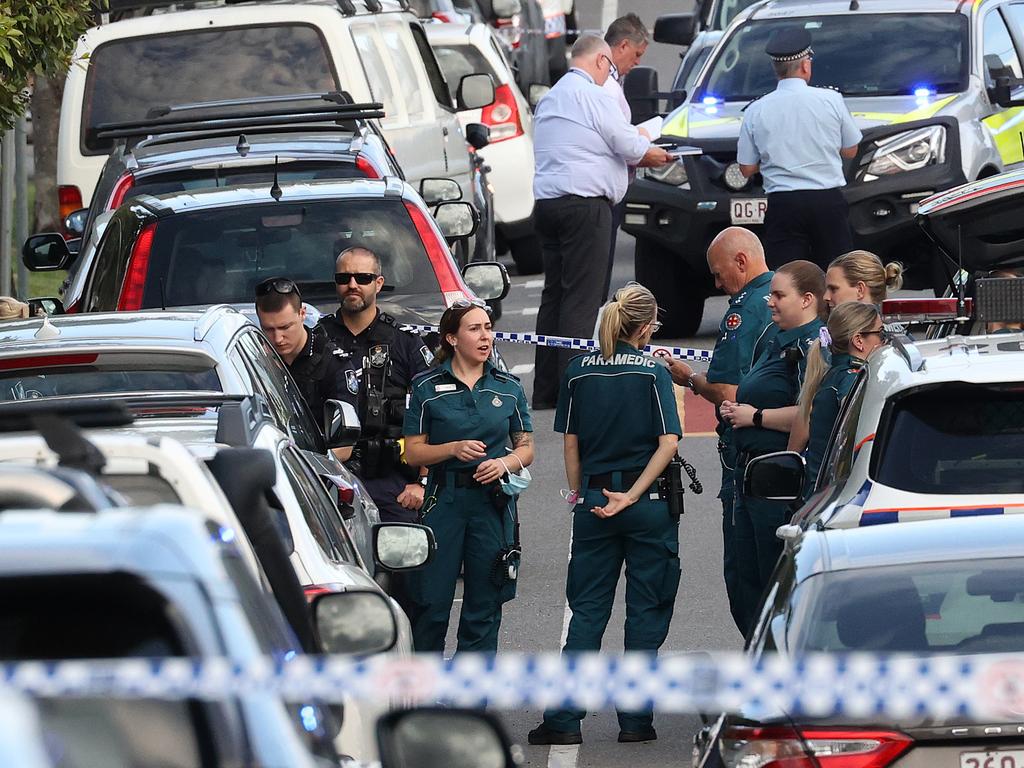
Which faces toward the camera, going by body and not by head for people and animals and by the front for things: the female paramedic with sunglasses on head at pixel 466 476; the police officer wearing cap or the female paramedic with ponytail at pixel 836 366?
the female paramedic with sunglasses on head at pixel 466 476

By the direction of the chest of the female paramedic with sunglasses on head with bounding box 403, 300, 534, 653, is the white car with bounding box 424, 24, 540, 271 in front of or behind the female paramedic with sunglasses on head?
behind

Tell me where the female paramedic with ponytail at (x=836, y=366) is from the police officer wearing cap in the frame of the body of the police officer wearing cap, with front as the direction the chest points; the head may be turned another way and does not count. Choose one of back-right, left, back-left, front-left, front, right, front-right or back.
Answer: back

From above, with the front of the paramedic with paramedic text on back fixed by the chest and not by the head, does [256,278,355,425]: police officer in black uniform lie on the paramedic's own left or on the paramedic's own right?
on the paramedic's own left

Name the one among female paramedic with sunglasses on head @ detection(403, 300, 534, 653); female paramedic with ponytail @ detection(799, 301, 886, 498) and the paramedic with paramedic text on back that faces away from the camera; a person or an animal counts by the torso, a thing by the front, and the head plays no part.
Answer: the paramedic with paramedic text on back

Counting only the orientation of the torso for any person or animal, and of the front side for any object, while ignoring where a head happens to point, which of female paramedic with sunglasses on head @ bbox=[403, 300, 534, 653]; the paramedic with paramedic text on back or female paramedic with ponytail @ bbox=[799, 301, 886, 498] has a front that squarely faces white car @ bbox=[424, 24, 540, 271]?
the paramedic with paramedic text on back

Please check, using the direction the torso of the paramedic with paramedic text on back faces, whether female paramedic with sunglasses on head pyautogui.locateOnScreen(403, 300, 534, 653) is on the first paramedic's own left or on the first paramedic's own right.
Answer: on the first paramedic's own left

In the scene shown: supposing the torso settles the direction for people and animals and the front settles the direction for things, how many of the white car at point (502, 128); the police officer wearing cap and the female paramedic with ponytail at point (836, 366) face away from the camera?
2

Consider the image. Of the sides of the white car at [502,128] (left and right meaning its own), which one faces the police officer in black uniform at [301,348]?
back

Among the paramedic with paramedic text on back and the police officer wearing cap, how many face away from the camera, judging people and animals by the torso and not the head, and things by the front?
2

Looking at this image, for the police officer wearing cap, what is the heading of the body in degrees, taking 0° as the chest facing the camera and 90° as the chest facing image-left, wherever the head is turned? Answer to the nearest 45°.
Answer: approximately 180°

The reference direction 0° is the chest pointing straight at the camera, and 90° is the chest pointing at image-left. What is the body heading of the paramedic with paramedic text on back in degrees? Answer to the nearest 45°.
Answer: approximately 180°

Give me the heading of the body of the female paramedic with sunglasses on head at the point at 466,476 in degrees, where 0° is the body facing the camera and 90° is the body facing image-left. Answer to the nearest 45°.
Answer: approximately 0°

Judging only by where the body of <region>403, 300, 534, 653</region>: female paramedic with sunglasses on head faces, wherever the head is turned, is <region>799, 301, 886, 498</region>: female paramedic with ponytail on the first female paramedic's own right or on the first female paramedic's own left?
on the first female paramedic's own left
